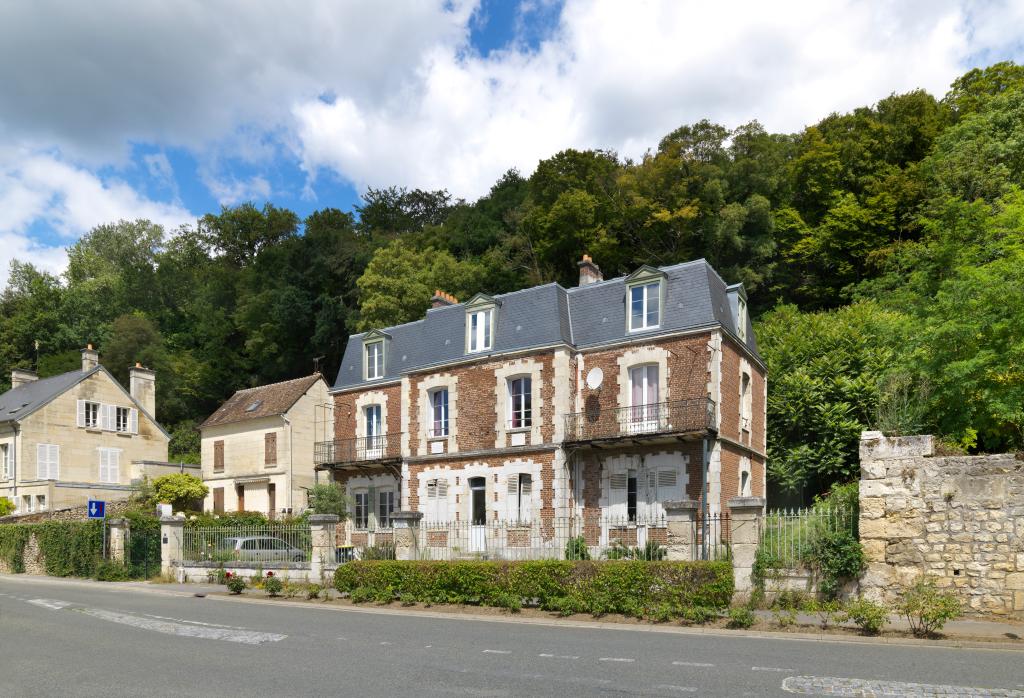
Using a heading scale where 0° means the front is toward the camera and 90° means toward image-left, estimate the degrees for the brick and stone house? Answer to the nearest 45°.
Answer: approximately 45°

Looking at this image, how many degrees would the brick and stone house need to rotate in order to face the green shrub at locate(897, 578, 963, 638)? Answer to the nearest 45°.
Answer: approximately 45° to its left

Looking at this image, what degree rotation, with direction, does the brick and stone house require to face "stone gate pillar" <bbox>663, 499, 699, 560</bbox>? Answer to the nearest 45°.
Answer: approximately 45° to its left

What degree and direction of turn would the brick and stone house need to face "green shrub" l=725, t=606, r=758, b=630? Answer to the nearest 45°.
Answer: approximately 45° to its left

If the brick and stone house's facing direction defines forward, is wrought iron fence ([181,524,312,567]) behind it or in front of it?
in front

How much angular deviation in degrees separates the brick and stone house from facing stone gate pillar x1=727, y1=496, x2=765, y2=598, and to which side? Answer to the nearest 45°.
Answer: approximately 45° to its left

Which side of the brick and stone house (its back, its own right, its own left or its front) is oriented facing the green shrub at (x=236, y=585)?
front

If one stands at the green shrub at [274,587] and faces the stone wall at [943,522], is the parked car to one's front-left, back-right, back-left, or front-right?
back-left

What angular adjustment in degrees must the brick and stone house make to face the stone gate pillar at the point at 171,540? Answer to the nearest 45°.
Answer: approximately 45° to its right

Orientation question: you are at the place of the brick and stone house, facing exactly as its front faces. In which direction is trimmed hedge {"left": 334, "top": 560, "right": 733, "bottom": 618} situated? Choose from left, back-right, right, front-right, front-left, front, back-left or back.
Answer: front-left

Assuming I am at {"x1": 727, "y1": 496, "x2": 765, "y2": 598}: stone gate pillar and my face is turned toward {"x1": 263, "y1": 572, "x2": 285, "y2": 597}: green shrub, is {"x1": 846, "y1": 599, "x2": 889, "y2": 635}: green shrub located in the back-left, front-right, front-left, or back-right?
back-left

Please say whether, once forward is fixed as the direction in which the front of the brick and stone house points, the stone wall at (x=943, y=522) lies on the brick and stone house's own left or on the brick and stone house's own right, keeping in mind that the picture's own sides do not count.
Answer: on the brick and stone house's own left
